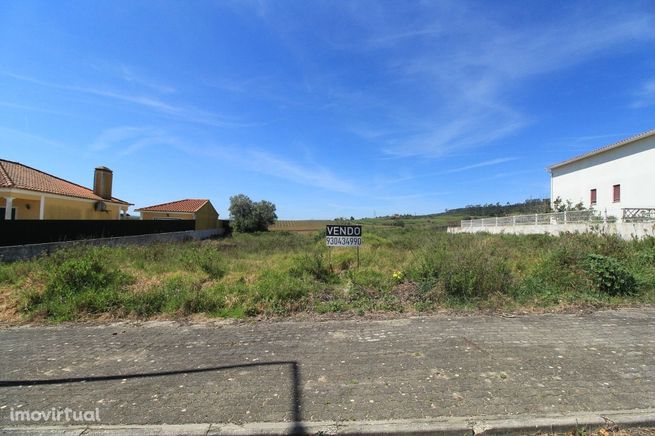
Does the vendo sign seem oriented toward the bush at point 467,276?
no

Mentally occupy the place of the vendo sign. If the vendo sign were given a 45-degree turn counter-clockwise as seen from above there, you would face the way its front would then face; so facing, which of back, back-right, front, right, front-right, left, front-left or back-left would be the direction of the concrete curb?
front-right

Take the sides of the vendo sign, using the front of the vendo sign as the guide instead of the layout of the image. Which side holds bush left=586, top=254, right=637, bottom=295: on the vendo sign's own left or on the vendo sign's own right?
on the vendo sign's own left

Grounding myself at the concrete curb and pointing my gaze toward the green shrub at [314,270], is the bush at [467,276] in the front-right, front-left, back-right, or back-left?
front-right

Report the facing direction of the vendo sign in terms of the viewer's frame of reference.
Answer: facing the viewer

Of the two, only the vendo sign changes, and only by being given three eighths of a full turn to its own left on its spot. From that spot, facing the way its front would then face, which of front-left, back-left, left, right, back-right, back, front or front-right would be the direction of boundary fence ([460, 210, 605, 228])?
front

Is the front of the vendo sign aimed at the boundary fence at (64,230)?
no

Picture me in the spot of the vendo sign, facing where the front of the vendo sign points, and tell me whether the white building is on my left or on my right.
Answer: on my left

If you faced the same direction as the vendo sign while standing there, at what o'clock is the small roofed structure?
The small roofed structure is roughly at 5 o'clock from the vendo sign.
